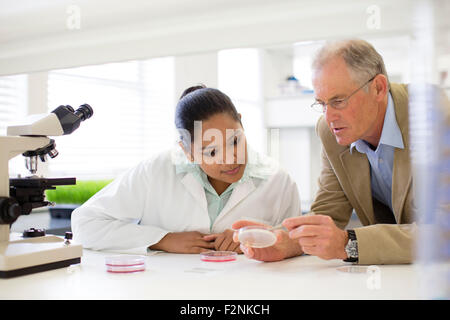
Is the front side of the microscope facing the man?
yes

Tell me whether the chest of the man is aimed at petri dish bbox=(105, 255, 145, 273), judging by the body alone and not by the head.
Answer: yes

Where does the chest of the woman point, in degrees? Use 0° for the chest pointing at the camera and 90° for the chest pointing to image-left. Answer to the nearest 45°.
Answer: approximately 0°

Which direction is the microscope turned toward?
to the viewer's right

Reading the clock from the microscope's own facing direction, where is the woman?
The woman is roughly at 11 o'clock from the microscope.

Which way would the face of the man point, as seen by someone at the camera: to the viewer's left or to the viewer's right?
to the viewer's left

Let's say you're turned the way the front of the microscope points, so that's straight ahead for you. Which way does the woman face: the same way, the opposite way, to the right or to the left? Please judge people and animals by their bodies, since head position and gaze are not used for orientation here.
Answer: to the right

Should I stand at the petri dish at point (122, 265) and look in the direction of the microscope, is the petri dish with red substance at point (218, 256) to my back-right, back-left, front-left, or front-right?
back-right

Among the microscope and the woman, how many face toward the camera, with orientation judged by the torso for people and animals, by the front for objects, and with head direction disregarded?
1

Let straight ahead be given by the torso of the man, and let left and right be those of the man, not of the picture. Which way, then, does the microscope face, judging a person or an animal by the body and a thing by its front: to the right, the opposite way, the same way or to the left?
the opposite way
